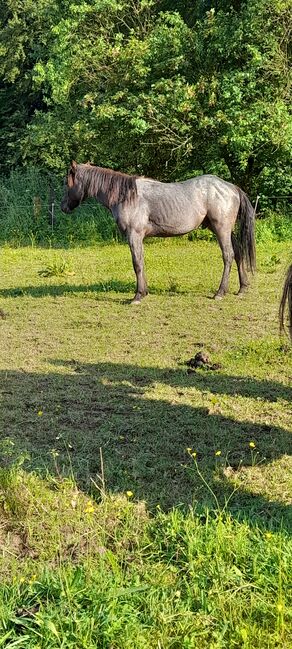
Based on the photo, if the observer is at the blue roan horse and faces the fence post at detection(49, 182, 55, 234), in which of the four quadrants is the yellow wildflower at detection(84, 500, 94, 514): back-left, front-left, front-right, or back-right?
back-left

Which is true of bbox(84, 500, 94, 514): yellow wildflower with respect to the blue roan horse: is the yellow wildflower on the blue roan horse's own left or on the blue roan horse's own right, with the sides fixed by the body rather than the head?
on the blue roan horse's own left

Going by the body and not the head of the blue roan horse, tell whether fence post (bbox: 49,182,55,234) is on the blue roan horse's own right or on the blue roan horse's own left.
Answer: on the blue roan horse's own right

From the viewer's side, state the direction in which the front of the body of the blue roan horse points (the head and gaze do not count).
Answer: to the viewer's left
